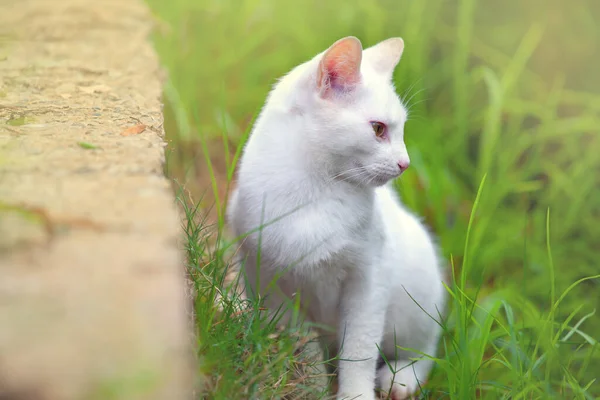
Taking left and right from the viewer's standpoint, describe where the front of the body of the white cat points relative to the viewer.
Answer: facing the viewer and to the left of the viewer
